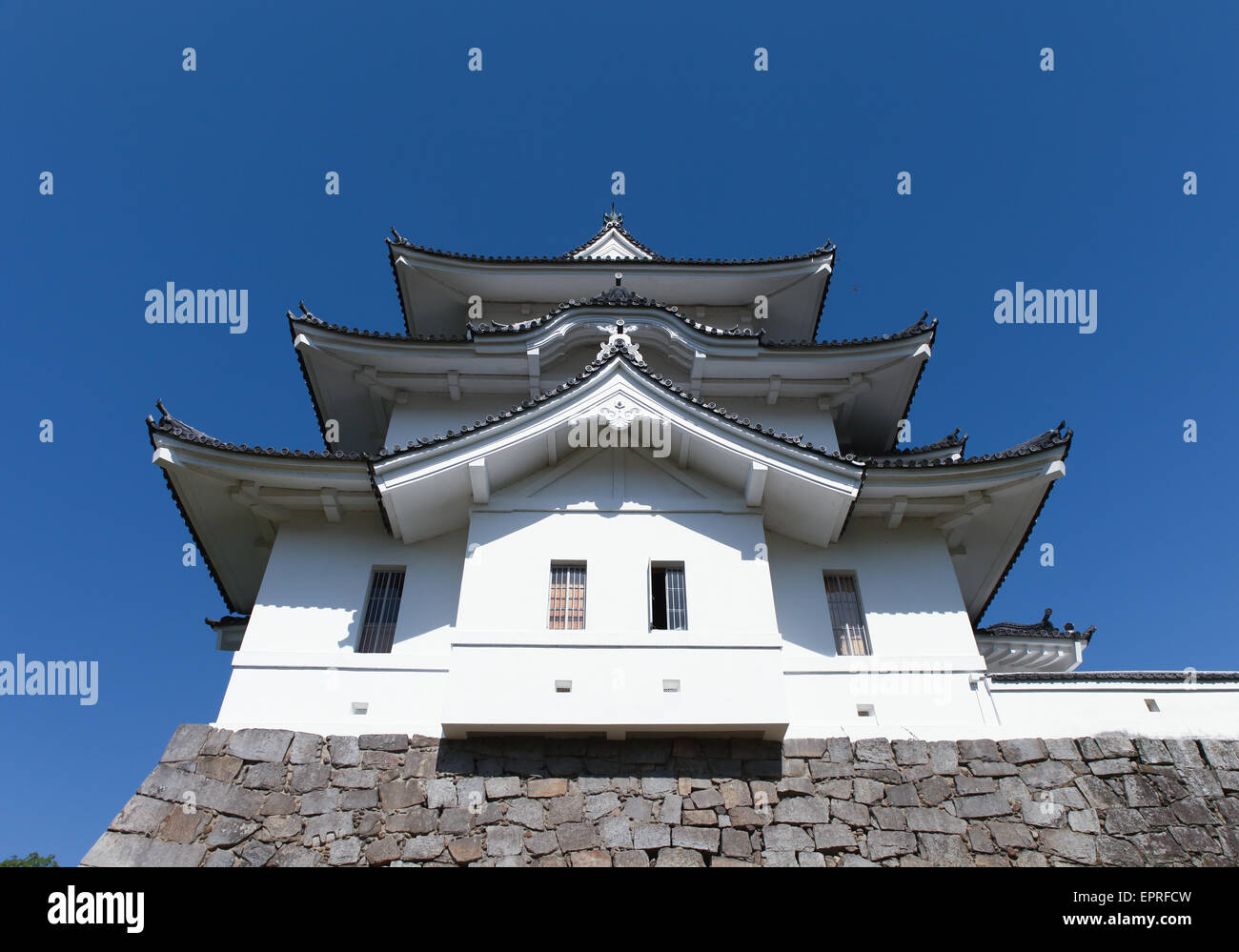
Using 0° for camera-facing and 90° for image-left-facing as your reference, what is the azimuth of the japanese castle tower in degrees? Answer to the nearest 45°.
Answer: approximately 0°
